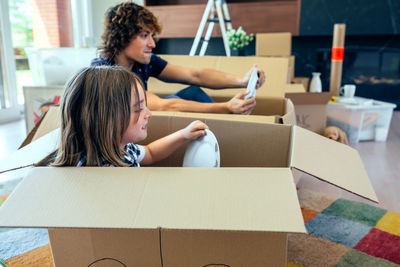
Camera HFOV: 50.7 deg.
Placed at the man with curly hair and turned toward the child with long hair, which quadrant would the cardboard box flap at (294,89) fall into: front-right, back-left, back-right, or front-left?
back-left

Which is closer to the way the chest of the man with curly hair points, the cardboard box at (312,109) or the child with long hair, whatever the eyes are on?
the cardboard box

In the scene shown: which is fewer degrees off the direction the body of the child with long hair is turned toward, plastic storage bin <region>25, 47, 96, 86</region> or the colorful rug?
the colorful rug

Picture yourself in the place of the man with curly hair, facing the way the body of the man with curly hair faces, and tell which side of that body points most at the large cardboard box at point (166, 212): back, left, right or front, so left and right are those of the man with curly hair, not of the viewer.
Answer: right

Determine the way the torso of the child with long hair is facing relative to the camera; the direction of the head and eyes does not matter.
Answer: to the viewer's right

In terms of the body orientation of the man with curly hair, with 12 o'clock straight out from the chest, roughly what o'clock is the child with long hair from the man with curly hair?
The child with long hair is roughly at 3 o'clock from the man with curly hair.

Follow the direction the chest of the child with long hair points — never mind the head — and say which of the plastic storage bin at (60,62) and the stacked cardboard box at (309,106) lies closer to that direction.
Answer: the stacked cardboard box

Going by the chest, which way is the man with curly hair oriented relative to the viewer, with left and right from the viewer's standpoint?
facing to the right of the viewer

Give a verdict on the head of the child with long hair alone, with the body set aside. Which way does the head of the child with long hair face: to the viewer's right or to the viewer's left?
to the viewer's right

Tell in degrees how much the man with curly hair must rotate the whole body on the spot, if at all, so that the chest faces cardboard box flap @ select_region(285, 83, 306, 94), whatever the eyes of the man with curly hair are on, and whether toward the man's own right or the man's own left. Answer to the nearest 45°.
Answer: approximately 45° to the man's own left

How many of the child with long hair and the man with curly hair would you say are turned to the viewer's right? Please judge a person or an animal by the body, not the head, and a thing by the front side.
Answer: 2

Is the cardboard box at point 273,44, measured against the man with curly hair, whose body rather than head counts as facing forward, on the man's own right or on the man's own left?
on the man's own left
